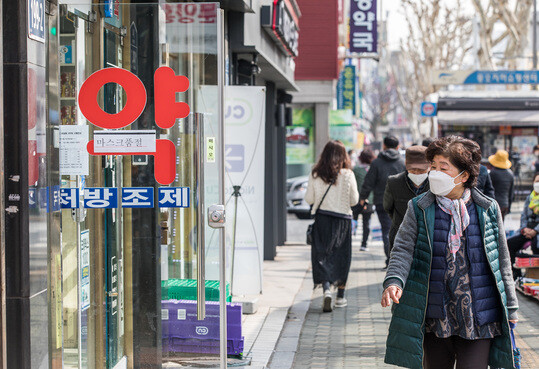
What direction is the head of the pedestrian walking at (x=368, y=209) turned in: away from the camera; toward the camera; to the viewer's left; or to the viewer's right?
away from the camera

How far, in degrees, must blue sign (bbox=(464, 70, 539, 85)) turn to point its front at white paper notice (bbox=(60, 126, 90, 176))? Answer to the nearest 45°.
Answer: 0° — it already faces it

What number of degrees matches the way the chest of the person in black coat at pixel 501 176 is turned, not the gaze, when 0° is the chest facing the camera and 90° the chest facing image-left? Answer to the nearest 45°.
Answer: approximately 180°

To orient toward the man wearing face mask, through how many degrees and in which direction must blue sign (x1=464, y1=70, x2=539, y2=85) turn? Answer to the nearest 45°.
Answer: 0° — it already faces them

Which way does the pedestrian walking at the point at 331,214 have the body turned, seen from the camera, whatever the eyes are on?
away from the camera

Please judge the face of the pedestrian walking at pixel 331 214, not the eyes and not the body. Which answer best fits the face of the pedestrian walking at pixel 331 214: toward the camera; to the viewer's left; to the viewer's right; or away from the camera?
away from the camera

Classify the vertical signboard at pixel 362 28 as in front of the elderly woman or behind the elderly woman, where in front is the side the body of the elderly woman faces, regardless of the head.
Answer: behind

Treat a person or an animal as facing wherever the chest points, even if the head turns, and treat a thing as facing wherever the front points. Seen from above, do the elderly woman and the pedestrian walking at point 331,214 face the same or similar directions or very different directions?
very different directions

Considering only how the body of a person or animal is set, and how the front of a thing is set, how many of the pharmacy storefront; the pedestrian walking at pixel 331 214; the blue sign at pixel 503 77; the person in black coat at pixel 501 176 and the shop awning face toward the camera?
2

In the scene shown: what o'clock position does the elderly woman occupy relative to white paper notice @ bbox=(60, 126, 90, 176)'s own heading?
The elderly woman is roughly at 10 o'clock from the white paper notice.
